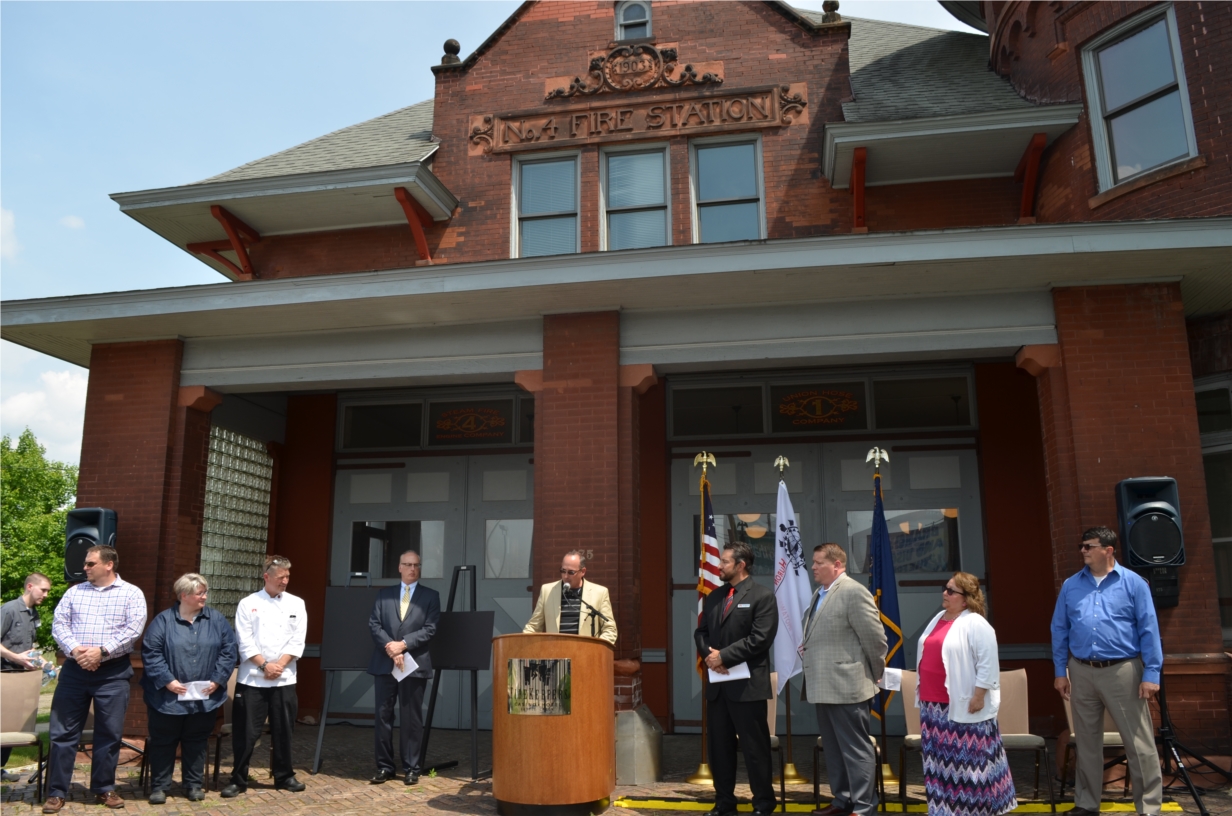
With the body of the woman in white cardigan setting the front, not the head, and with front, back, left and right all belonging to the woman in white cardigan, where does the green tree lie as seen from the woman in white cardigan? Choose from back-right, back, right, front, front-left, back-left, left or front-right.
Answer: right

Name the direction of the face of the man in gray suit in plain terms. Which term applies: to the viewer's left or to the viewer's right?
to the viewer's left

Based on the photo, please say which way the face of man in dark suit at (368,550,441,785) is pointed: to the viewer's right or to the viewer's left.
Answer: to the viewer's right

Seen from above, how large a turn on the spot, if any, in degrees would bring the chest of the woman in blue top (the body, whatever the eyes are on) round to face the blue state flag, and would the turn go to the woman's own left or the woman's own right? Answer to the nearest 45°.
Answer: approximately 90° to the woman's own left

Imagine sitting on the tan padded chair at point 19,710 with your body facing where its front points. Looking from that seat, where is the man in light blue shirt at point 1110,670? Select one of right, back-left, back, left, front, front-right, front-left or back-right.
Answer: front-left

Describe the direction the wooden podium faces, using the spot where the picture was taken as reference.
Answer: facing the viewer

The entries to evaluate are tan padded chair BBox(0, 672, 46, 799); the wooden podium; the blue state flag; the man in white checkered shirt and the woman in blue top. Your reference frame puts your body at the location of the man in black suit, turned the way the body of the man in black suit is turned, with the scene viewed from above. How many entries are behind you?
1

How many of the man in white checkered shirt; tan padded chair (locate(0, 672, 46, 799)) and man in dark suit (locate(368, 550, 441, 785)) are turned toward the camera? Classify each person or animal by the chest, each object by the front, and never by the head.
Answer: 3

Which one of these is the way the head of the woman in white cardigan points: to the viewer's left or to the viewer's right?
to the viewer's left

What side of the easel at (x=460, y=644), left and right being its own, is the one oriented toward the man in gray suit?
left

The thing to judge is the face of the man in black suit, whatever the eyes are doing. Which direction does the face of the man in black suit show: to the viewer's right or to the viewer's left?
to the viewer's left

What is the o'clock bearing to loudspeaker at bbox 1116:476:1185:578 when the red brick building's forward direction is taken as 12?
The loudspeaker is roughly at 10 o'clock from the red brick building.

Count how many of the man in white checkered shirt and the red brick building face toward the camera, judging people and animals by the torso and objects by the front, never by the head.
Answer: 2

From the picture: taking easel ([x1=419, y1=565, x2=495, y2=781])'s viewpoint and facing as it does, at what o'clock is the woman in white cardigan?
The woman in white cardigan is roughly at 9 o'clock from the easel.

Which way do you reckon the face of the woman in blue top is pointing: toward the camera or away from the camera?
toward the camera

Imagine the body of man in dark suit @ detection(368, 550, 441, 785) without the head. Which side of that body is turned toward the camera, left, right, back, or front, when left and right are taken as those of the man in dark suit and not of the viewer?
front

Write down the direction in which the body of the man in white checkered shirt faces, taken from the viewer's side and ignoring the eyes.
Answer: toward the camera
